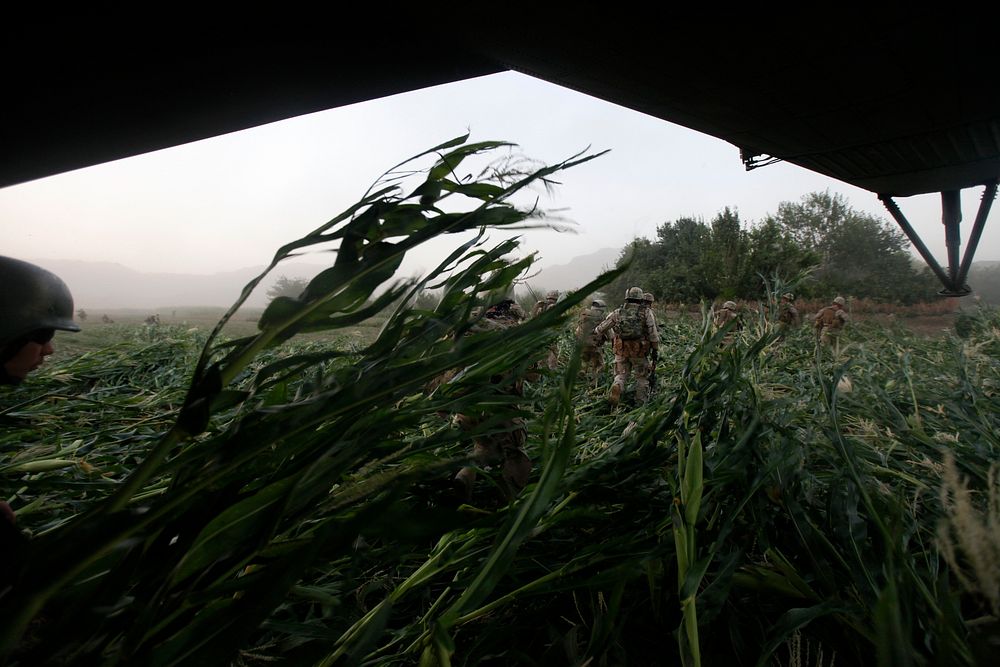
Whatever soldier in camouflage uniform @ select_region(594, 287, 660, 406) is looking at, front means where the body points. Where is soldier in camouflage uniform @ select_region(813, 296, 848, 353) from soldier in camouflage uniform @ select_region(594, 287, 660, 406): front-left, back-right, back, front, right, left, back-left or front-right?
front-right

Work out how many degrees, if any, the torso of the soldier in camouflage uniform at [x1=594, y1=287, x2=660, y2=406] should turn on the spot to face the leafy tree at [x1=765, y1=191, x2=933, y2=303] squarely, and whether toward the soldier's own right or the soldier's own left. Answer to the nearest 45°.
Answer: approximately 45° to the soldier's own right

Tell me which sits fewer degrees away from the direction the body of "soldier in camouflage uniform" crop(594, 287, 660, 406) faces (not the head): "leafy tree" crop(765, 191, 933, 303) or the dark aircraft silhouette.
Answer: the leafy tree

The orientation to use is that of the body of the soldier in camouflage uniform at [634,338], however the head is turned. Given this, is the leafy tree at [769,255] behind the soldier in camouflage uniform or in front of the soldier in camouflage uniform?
in front

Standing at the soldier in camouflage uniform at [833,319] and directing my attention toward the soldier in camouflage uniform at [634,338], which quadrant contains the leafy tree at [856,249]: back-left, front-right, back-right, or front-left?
back-right

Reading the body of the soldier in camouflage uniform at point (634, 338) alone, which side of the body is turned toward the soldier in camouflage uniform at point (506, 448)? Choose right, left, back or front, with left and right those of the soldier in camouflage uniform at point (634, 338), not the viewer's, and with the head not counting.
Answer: back

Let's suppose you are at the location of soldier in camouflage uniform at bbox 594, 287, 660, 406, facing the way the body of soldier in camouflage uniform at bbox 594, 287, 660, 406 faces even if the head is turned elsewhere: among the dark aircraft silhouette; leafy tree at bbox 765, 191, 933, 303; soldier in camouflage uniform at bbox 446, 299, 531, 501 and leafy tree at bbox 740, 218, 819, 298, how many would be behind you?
2

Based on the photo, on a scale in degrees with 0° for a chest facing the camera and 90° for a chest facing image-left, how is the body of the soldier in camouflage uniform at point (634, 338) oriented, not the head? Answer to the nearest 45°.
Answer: approximately 180°

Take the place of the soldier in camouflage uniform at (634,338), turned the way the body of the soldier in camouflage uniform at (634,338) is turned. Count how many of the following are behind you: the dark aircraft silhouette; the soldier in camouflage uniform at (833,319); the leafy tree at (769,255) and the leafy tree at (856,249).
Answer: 1

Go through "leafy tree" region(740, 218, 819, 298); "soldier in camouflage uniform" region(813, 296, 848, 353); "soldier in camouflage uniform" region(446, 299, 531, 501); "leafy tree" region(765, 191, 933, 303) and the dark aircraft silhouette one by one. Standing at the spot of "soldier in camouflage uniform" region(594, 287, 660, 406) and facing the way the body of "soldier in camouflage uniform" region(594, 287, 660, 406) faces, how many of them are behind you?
2

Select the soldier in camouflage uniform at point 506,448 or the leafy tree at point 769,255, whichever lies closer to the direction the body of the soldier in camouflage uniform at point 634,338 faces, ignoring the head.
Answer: the leafy tree

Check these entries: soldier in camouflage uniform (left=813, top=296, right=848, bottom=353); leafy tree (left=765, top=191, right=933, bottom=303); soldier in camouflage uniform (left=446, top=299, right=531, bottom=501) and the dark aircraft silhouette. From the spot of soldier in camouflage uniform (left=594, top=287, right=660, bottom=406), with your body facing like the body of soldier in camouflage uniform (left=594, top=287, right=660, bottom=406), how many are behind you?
2

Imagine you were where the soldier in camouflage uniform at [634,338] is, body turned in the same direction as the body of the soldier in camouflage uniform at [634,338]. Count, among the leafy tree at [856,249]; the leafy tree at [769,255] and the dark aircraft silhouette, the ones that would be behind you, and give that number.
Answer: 1

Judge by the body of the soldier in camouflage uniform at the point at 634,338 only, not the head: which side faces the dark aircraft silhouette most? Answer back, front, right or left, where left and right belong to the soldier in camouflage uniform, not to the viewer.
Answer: back
